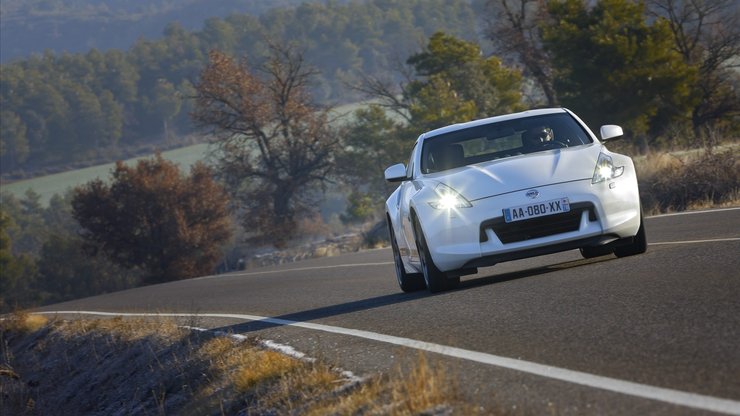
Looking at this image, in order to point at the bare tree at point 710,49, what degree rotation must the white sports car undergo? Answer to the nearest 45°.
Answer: approximately 180°

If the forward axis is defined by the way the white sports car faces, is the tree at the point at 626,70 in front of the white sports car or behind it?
behind

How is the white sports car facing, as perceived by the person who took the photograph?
facing the viewer
